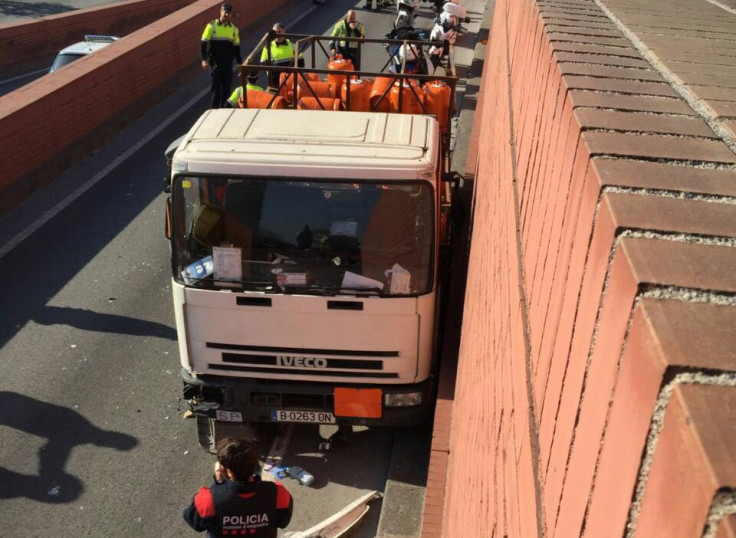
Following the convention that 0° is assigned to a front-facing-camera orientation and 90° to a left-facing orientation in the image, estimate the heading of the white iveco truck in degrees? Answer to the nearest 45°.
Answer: approximately 0°

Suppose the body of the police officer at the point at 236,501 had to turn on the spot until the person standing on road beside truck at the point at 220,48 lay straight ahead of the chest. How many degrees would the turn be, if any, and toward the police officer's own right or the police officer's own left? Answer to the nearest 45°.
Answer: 0° — they already face them

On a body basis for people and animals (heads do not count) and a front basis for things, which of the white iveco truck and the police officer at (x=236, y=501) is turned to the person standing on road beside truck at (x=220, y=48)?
the police officer

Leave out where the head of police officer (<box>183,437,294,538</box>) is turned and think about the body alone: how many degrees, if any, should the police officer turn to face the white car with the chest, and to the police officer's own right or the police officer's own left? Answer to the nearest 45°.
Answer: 0° — they already face it

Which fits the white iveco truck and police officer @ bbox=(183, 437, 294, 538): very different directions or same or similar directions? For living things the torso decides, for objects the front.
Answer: very different directions

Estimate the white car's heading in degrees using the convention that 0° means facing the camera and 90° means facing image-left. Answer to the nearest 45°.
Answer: approximately 45°

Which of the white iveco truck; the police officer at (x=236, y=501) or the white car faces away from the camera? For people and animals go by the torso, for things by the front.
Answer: the police officer

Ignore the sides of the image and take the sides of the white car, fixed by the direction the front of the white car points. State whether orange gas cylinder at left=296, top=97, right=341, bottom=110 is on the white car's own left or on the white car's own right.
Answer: on the white car's own left

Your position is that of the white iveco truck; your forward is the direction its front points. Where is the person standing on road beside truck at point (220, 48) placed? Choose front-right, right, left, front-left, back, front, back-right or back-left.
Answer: back

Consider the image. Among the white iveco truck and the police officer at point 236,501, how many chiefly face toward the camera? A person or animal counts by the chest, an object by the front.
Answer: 1

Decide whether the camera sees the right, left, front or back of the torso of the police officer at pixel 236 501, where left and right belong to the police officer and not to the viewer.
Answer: back

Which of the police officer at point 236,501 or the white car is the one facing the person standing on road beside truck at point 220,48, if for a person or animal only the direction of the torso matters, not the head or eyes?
the police officer
